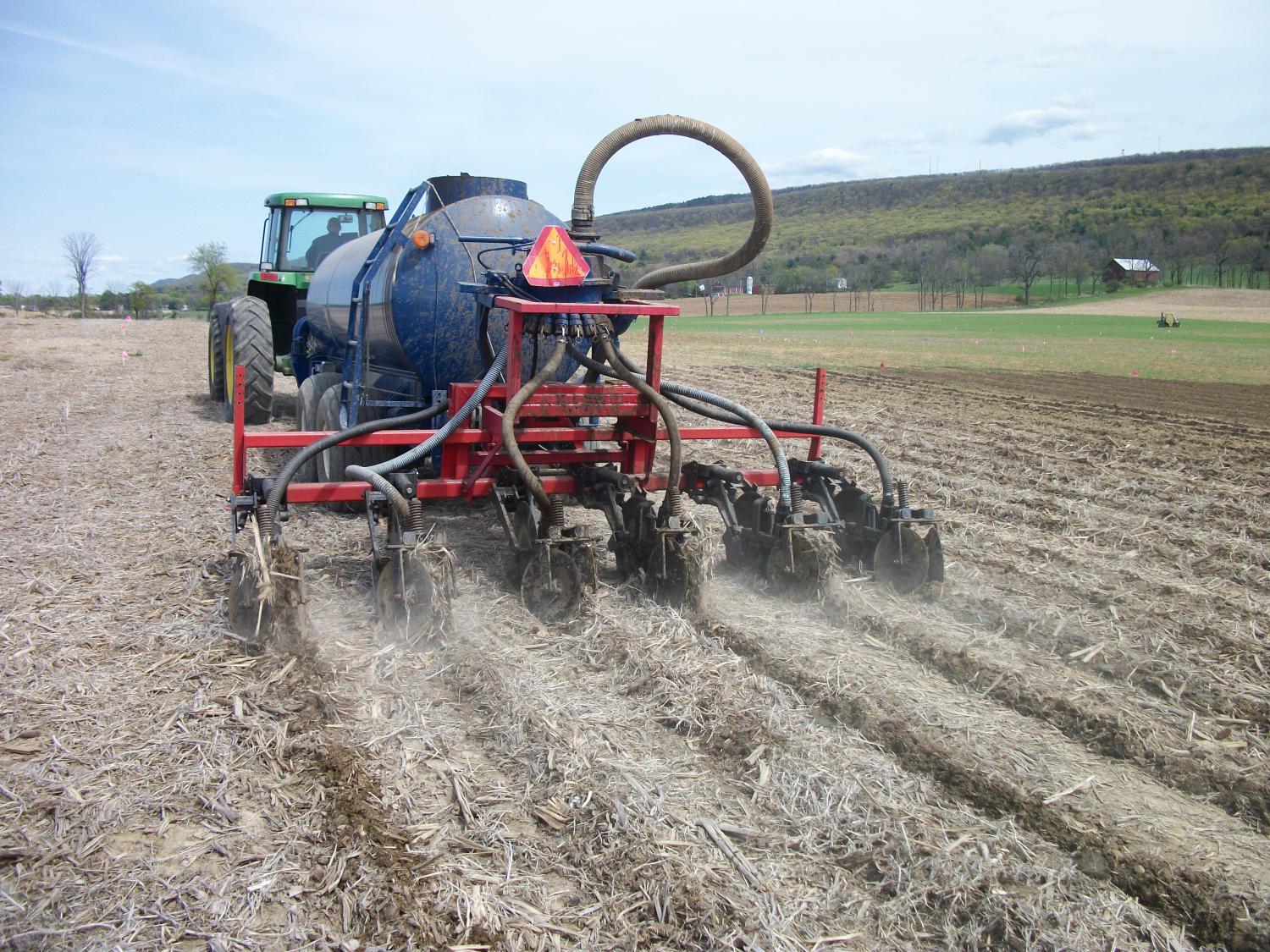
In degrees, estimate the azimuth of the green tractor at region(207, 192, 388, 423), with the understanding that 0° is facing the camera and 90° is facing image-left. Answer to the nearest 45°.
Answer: approximately 180°
